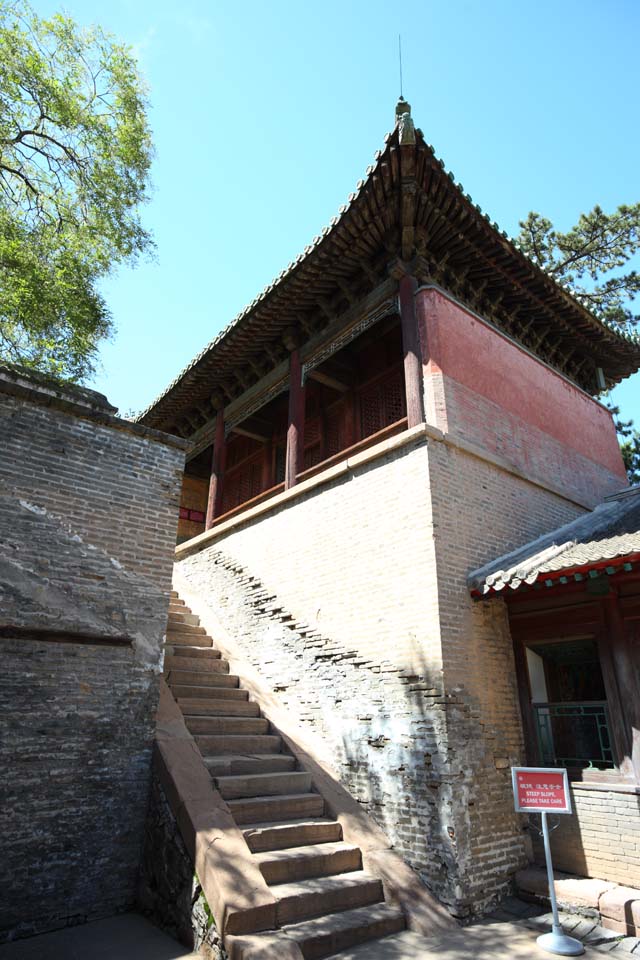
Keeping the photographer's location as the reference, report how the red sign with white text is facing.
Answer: facing the viewer

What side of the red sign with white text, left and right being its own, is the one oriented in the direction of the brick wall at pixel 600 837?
back

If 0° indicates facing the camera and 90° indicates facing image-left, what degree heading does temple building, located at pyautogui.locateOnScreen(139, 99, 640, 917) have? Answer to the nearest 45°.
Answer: approximately 45°

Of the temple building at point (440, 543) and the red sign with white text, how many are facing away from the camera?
0
